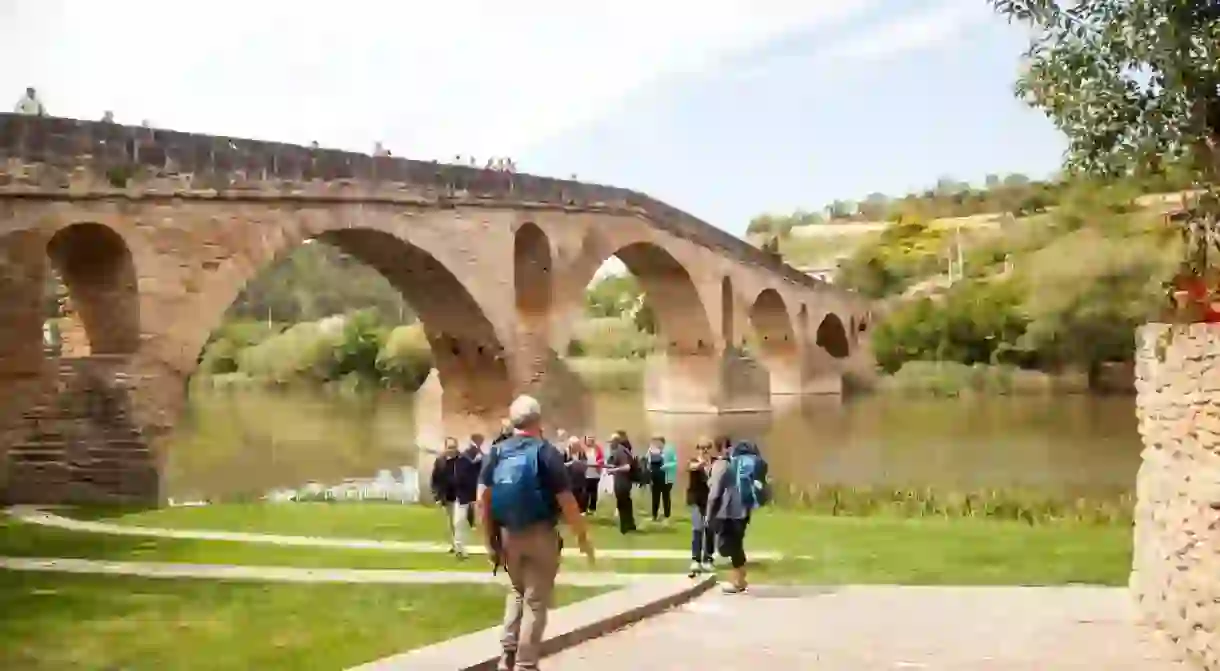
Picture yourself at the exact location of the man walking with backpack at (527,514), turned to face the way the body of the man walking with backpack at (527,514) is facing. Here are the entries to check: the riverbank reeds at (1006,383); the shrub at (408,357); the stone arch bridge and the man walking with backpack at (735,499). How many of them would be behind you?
0

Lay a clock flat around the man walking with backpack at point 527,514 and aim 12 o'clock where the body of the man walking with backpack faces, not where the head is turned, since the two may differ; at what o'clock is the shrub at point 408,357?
The shrub is roughly at 12 o'clock from the man walking with backpack.

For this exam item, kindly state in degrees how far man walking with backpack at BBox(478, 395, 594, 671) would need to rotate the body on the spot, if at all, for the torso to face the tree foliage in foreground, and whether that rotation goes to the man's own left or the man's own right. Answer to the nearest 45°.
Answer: approximately 45° to the man's own right

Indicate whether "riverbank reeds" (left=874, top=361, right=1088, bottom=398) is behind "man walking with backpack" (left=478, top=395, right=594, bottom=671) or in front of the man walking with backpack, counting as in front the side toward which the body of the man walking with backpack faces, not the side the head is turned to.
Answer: in front

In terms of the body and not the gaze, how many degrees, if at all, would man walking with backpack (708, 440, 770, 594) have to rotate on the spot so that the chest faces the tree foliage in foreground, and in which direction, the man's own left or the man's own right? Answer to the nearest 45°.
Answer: approximately 90° to the man's own right

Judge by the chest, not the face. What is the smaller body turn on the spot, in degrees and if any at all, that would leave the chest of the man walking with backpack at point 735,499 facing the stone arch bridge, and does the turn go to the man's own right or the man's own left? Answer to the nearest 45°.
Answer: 0° — they already face it

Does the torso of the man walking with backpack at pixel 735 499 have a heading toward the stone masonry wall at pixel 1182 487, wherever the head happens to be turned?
no

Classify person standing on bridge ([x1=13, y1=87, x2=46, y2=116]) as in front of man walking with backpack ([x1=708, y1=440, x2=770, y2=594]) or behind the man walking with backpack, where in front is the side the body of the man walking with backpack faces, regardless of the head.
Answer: in front

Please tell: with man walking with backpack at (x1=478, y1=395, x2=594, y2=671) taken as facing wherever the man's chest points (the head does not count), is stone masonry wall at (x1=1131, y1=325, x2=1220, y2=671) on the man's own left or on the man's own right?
on the man's own right

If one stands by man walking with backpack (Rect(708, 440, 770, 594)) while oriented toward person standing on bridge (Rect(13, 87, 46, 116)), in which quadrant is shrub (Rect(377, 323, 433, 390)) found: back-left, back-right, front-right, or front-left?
front-right

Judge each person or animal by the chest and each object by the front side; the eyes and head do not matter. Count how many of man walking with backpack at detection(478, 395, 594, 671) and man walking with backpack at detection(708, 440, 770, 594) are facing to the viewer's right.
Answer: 0

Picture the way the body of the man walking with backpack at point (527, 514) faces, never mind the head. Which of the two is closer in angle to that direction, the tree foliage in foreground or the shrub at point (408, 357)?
the shrub

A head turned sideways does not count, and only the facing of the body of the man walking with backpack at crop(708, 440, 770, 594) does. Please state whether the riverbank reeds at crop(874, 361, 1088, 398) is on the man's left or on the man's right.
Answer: on the man's right

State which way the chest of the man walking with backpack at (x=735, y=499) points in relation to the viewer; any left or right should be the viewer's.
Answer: facing away from the viewer and to the left of the viewer

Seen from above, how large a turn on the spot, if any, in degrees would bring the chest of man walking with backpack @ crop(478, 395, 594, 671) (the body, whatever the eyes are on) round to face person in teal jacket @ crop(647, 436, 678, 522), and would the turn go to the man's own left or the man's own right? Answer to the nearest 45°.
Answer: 0° — they already face them

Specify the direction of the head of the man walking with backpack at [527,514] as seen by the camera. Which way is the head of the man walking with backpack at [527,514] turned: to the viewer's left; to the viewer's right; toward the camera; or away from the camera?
away from the camera

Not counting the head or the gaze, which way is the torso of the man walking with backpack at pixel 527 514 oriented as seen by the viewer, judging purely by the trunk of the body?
away from the camera
